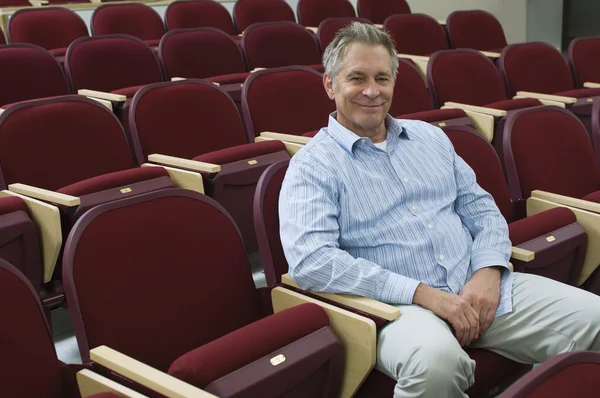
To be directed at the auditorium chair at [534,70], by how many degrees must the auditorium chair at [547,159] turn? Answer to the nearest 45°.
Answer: approximately 135° to its left

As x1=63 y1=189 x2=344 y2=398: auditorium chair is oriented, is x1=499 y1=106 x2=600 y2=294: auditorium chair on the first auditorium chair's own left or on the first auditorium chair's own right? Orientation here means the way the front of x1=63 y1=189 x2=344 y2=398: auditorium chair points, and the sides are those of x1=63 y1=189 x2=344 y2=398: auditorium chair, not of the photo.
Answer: on the first auditorium chair's own left

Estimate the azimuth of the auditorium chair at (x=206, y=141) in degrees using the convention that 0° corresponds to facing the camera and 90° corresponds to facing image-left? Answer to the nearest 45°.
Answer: approximately 315°

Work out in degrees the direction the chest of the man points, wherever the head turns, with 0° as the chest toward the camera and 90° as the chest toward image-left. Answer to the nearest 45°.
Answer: approximately 315°

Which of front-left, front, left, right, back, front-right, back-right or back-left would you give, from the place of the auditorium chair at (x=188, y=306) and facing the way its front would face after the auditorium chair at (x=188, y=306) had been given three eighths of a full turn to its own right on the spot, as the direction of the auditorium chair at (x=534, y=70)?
back-right
